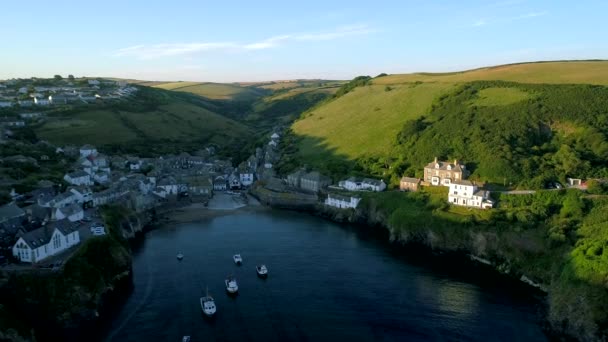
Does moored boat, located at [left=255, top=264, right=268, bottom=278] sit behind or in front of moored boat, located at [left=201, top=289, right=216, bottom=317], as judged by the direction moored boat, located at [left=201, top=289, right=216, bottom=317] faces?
in front

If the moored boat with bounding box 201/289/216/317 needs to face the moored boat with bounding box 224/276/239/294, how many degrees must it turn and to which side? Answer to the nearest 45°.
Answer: approximately 45° to its right
